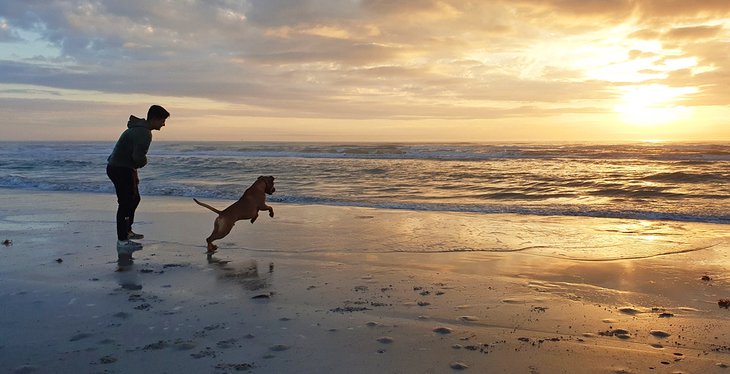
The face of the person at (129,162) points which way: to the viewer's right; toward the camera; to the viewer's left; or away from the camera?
to the viewer's right

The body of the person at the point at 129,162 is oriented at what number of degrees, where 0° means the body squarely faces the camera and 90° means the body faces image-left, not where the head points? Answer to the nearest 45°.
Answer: approximately 270°

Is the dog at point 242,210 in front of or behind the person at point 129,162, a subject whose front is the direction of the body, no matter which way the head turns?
in front
